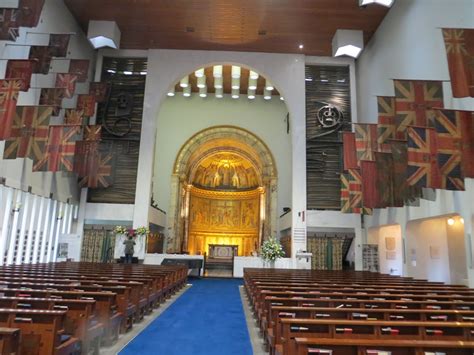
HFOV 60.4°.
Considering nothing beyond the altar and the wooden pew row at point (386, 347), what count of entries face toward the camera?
1

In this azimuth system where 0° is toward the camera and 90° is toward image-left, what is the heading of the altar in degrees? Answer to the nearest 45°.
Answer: approximately 0°

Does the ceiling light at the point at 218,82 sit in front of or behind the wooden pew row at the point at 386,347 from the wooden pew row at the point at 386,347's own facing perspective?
in front

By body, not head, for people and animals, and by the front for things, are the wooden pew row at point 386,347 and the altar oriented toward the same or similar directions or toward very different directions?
very different directions

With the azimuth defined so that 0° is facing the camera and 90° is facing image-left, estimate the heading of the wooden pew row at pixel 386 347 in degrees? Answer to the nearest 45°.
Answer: approximately 180°

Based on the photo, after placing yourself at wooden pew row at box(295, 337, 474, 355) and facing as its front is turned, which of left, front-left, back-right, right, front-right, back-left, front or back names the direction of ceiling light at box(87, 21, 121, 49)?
front-left

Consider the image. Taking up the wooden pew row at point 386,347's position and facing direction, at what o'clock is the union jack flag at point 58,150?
The union jack flag is roughly at 10 o'clock from the wooden pew row.

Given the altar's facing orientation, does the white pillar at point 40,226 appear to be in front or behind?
in front

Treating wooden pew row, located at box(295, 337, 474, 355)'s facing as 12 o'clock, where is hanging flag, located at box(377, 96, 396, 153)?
The hanging flag is roughly at 12 o'clock from the wooden pew row.

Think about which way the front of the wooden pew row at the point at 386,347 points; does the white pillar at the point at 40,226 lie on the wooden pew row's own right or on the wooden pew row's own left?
on the wooden pew row's own left

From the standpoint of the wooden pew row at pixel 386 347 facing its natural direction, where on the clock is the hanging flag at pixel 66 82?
The hanging flag is roughly at 10 o'clock from the wooden pew row.

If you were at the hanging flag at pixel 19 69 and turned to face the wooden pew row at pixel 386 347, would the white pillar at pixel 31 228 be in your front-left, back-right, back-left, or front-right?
back-left
